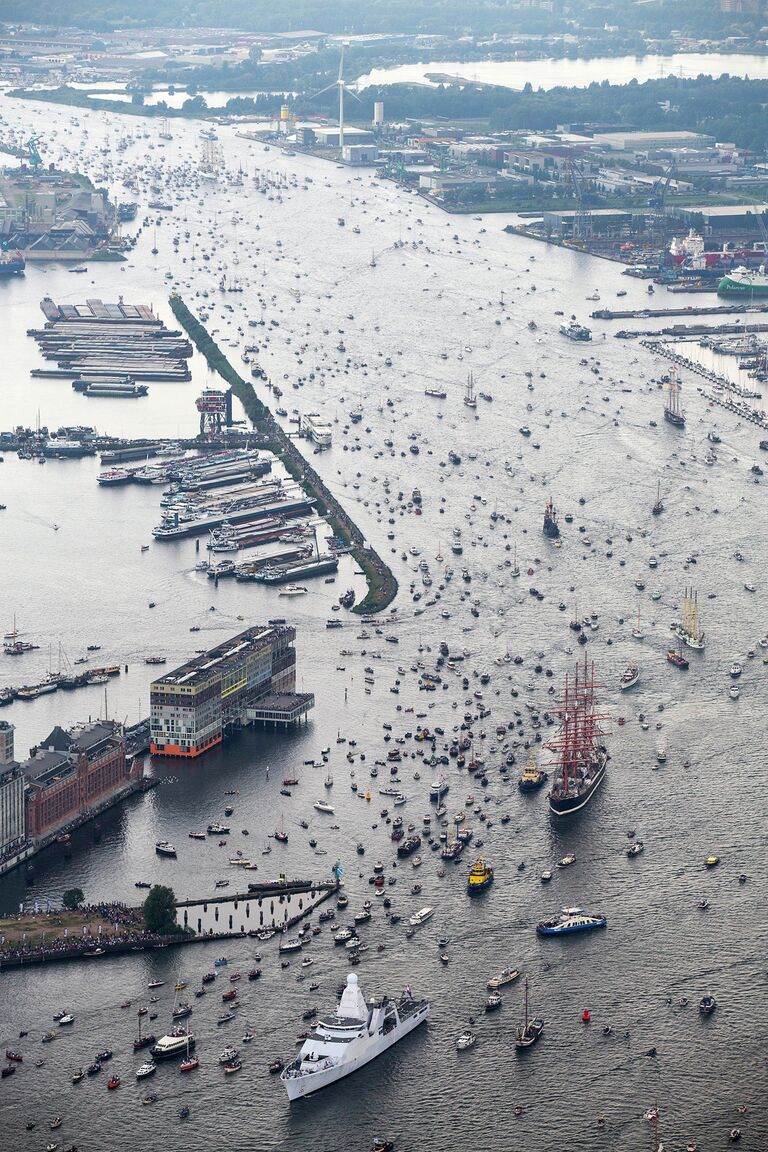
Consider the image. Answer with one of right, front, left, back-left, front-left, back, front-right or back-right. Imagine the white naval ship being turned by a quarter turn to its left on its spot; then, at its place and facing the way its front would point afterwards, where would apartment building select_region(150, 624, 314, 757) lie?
back-left

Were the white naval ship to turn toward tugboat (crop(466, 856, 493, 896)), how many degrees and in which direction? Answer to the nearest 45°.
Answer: approximately 135° to its right

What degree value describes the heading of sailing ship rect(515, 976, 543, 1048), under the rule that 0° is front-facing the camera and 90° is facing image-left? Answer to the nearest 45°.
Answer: approximately 45°

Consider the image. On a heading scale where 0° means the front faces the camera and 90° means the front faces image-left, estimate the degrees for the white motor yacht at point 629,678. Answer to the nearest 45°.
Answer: approximately 45°

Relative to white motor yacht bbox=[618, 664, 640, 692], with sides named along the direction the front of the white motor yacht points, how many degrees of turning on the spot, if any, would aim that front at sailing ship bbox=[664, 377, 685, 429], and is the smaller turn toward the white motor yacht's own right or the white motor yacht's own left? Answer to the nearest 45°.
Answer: approximately 135° to the white motor yacht's own right

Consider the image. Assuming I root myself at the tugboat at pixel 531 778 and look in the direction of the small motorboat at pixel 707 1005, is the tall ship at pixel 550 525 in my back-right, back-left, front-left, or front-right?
back-left

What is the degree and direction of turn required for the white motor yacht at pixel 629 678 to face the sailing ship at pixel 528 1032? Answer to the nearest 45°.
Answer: approximately 45° to its left
